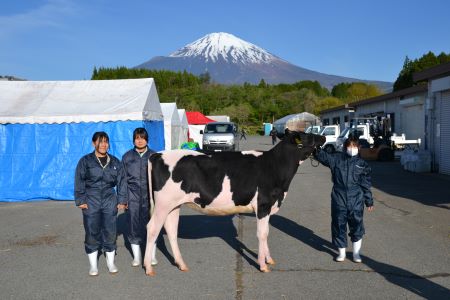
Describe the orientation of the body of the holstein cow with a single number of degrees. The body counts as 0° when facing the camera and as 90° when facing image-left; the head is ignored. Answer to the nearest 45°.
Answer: approximately 270°

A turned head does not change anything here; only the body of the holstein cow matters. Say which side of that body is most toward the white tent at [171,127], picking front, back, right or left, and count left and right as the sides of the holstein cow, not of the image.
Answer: left

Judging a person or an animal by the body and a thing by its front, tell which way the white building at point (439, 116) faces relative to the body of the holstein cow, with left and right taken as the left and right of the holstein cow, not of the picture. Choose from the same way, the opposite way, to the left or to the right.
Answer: the opposite way

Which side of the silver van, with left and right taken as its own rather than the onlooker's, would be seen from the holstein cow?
front

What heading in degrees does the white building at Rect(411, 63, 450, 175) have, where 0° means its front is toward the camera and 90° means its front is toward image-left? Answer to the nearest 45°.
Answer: approximately 45°

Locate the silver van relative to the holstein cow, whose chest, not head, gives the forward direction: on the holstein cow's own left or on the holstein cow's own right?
on the holstein cow's own left

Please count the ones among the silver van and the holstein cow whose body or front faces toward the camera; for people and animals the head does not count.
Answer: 1

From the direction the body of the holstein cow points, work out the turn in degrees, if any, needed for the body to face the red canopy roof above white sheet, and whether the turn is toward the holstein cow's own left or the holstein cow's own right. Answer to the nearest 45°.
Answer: approximately 90° to the holstein cow's own left

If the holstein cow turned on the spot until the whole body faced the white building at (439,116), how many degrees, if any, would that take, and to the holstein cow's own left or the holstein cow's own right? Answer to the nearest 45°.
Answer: approximately 45° to the holstein cow's own left

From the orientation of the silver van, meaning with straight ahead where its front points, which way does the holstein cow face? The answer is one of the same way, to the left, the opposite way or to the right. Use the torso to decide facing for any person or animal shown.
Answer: to the left

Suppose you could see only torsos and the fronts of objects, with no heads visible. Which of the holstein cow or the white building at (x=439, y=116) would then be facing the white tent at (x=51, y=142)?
the white building

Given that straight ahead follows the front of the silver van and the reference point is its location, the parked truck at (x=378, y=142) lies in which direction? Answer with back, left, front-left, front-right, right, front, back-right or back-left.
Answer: left

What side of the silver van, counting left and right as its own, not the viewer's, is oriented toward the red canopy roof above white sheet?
back

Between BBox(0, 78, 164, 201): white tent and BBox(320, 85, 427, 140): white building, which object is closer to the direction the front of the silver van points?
the white tent

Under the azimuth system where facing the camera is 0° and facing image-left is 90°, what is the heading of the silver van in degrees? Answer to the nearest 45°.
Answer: approximately 0°

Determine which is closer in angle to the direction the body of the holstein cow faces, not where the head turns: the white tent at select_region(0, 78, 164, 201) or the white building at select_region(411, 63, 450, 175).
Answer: the white building

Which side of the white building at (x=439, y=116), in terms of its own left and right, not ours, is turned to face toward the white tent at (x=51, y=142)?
front
